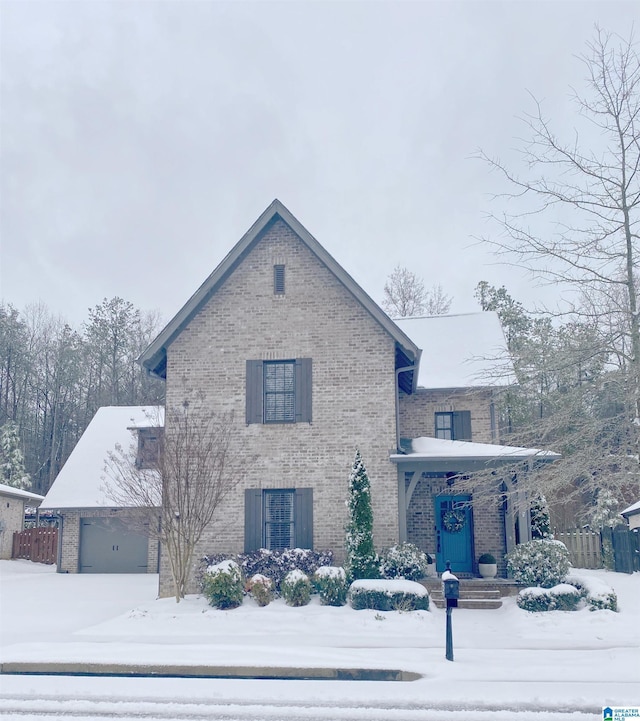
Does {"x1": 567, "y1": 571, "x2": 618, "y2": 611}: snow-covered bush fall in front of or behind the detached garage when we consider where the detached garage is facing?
in front

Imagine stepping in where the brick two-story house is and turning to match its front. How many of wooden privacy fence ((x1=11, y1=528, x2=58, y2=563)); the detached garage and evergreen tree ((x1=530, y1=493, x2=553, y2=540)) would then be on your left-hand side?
1

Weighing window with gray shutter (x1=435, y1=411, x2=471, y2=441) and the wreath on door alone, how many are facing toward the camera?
2

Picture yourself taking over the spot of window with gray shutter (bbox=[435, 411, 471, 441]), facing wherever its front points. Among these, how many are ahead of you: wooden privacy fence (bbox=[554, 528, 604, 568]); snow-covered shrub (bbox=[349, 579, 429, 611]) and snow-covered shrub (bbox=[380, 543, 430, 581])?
2

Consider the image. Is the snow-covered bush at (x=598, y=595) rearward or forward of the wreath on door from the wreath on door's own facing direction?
forward
